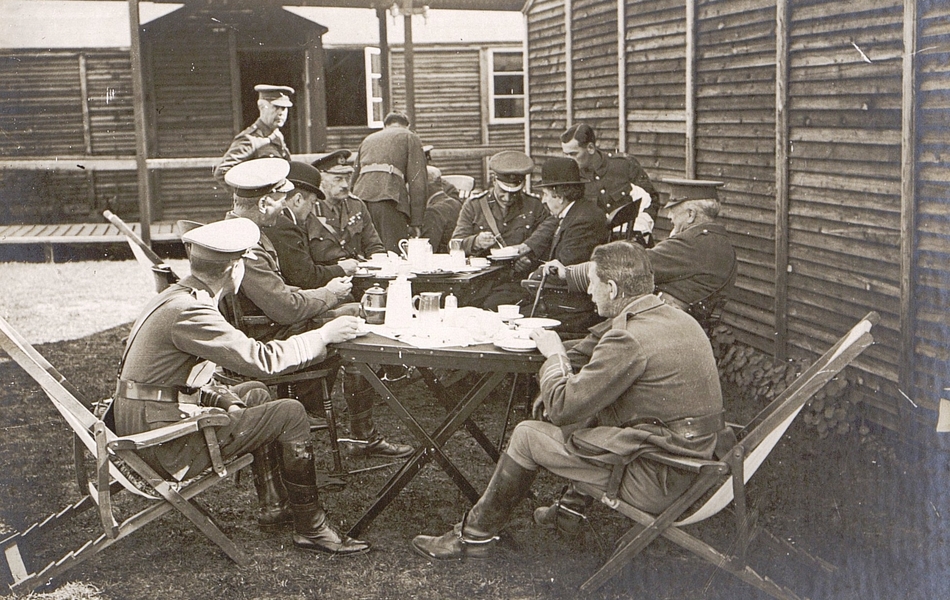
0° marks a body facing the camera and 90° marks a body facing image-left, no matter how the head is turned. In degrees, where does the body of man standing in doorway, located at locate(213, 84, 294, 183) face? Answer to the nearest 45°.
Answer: approximately 315°

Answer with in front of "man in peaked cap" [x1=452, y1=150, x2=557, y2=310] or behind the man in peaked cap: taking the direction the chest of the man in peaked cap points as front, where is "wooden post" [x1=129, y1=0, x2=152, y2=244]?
behind

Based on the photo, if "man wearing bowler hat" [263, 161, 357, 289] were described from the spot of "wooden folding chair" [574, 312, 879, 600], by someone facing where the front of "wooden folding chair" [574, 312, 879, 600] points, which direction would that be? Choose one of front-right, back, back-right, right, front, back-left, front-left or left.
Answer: front-right

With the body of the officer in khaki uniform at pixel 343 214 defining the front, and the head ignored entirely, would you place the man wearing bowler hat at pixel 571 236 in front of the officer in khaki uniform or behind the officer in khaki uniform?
in front

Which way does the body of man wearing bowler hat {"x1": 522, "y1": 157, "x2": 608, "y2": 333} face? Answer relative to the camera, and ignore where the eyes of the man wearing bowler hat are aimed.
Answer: to the viewer's left

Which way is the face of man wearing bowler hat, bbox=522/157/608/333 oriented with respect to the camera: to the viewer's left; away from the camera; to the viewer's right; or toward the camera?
to the viewer's left

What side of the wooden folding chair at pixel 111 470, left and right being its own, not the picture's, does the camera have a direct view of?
right

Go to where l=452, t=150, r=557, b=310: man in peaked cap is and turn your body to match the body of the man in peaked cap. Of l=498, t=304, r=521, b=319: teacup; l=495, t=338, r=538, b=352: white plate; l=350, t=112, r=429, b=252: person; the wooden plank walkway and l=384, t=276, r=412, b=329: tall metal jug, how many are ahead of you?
3

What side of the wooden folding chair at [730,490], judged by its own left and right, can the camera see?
left

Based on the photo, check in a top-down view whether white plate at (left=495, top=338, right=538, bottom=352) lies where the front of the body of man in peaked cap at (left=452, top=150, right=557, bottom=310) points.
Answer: yes

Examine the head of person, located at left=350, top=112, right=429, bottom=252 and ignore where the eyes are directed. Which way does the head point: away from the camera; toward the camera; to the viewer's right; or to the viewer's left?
away from the camera

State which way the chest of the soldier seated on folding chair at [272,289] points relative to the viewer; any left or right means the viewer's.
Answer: facing to the right of the viewer

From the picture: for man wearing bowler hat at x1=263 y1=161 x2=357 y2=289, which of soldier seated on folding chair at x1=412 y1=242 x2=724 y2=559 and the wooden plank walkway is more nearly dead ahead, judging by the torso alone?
the soldier seated on folding chair
